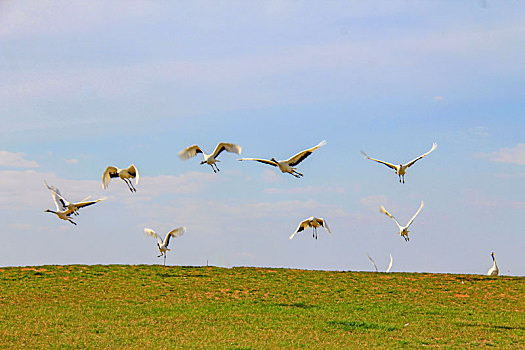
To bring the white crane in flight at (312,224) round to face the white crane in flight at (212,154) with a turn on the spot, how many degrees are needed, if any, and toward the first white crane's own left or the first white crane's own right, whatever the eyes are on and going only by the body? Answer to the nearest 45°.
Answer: approximately 45° to the first white crane's own right

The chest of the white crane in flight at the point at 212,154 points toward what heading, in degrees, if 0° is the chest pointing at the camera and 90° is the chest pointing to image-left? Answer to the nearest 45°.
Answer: approximately 45°

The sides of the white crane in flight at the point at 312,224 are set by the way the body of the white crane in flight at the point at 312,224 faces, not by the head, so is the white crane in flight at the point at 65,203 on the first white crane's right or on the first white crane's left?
on the first white crane's right

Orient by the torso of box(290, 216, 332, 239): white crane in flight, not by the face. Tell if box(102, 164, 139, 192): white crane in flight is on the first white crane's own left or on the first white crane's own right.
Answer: on the first white crane's own right

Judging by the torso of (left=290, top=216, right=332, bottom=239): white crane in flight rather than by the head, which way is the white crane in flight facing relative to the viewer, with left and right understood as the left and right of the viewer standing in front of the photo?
facing the viewer

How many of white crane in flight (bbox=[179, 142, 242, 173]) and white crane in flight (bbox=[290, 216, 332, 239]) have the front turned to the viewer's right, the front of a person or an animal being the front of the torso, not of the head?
0
